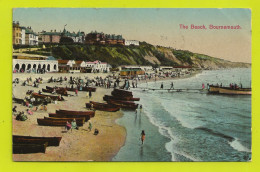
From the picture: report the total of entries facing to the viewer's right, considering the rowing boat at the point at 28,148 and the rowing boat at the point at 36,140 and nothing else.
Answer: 2

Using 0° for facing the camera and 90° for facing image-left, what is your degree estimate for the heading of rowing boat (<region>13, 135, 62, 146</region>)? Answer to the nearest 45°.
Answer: approximately 270°

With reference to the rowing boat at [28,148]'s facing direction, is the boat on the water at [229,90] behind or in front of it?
in front

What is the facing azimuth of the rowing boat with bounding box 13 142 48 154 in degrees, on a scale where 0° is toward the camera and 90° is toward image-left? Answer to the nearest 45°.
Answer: approximately 270°

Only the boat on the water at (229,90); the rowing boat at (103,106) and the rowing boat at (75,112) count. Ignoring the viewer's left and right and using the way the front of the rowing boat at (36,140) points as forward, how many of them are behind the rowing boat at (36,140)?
0

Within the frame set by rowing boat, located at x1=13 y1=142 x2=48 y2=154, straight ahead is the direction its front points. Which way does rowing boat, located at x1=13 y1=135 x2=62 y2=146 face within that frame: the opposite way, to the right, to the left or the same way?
the same way
